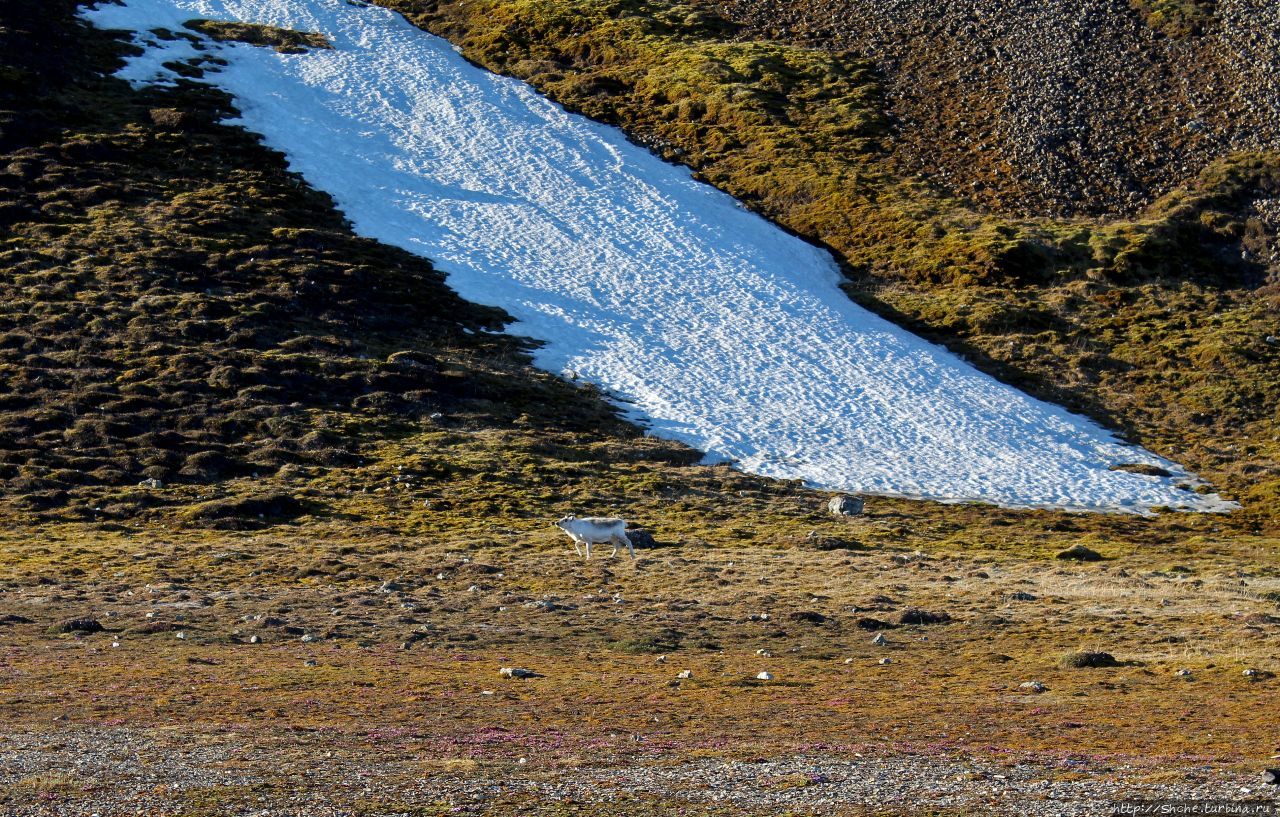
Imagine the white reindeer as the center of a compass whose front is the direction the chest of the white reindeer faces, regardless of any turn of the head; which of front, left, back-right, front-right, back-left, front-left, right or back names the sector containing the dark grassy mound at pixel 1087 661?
back-left

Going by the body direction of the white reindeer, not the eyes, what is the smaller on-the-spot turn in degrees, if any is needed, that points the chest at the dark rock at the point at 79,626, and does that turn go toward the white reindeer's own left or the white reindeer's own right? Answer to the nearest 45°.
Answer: approximately 45° to the white reindeer's own left

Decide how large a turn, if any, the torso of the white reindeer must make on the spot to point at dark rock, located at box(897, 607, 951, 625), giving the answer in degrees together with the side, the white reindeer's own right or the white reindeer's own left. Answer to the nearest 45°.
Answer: approximately 135° to the white reindeer's own left

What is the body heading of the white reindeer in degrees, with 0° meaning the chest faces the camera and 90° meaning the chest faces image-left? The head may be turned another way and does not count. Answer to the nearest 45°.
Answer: approximately 90°

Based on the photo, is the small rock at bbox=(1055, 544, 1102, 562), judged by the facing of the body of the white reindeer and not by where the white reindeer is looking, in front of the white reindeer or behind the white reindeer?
behind

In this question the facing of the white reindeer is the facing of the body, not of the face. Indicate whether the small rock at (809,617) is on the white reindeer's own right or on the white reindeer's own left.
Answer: on the white reindeer's own left

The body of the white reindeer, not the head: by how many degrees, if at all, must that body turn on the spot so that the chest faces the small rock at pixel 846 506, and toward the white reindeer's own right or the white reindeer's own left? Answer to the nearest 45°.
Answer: approximately 135° to the white reindeer's own right

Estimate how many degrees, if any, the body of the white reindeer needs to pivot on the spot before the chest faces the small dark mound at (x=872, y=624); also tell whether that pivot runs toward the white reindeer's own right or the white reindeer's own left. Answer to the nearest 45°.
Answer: approximately 135° to the white reindeer's own left
